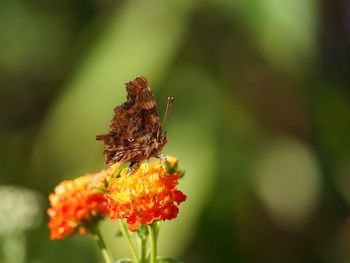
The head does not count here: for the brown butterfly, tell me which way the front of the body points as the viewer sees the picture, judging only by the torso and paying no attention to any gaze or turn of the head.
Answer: to the viewer's right
